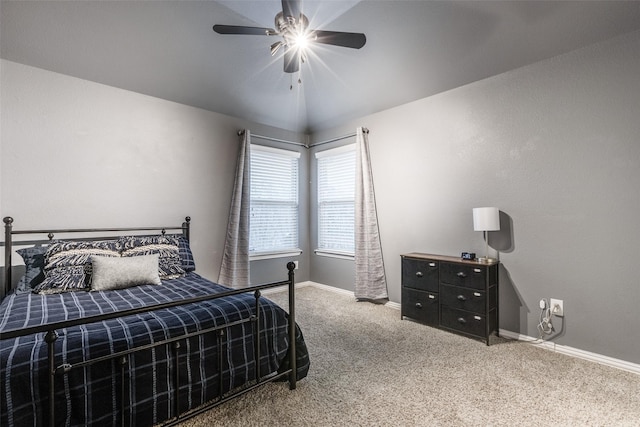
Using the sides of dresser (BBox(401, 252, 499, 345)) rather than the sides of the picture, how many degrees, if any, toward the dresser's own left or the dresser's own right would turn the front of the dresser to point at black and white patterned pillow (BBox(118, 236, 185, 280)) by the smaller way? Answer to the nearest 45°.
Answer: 0° — it already faces it

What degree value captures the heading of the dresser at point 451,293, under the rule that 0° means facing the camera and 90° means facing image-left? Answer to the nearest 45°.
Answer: approximately 45°

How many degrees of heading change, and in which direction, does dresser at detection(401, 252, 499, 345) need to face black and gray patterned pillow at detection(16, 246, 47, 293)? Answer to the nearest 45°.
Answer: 0° — it already faces it

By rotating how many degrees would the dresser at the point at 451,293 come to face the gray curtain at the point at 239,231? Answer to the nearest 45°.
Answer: approximately 45° to its right

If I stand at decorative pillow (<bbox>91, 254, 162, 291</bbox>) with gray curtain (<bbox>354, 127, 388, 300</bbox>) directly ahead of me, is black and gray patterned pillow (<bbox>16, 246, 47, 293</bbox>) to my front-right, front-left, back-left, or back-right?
back-left

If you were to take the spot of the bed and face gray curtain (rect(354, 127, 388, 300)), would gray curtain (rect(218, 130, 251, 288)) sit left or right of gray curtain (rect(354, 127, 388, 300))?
left

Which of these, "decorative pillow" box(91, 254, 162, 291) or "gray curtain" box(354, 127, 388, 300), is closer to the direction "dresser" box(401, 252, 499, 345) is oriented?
the decorative pillow
